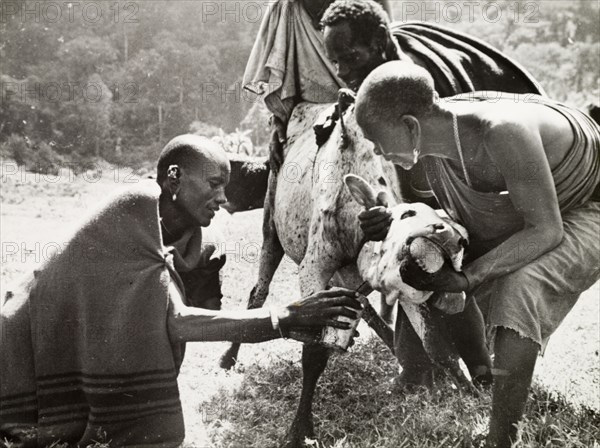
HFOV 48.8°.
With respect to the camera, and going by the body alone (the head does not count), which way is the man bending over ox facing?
to the viewer's left

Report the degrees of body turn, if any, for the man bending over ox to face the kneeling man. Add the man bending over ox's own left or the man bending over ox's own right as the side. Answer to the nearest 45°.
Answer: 0° — they already face them

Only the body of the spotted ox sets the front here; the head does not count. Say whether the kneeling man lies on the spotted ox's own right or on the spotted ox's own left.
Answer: on the spotted ox's own right

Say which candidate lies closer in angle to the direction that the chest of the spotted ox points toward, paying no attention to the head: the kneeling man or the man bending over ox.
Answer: the man bending over ox

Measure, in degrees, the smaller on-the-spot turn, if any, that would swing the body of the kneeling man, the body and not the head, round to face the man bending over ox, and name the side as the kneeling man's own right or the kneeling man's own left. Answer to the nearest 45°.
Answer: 0° — they already face them

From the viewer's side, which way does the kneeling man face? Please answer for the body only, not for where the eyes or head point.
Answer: to the viewer's right

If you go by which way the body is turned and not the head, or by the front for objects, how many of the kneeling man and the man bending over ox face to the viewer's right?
1
